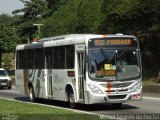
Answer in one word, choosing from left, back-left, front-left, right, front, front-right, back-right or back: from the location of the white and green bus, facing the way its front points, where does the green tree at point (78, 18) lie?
back-left

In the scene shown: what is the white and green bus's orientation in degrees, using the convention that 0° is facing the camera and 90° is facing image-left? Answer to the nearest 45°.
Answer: approximately 315°
